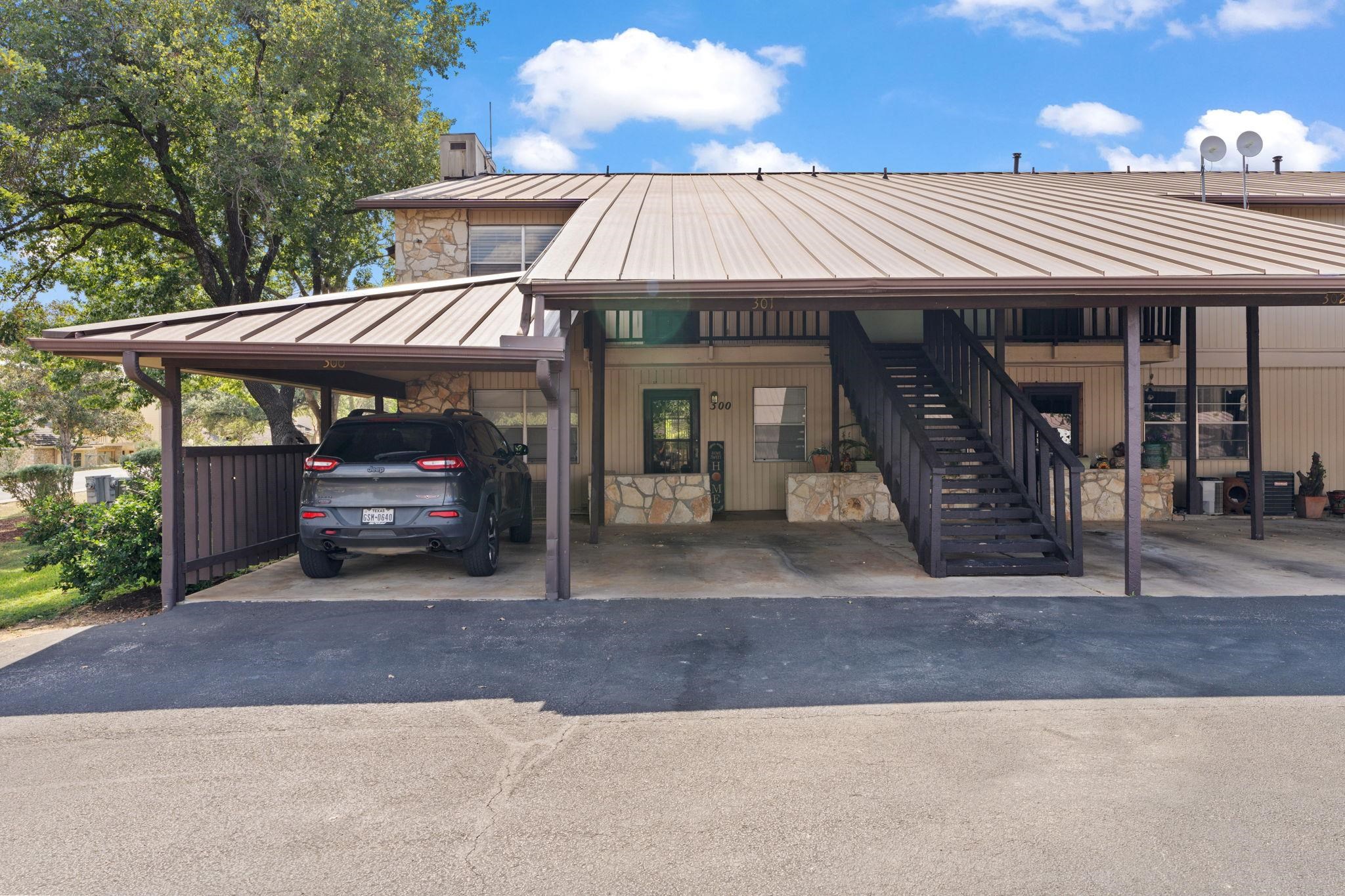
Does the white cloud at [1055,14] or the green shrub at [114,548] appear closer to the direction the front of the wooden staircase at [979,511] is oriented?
the green shrub

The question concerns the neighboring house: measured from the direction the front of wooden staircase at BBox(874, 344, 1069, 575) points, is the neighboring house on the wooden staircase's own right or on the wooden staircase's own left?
on the wooden staircase's own right

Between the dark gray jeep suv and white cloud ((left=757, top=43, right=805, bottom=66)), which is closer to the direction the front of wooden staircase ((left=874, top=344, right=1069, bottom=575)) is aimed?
the dark gray jeep suv

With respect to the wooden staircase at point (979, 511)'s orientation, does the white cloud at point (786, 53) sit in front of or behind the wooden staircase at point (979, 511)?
behind

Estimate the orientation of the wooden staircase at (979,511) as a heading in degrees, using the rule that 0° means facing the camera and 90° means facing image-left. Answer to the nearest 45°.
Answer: approximately 0°

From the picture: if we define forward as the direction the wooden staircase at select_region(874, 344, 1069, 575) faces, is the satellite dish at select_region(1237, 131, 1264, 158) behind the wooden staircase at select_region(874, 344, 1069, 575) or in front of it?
behind

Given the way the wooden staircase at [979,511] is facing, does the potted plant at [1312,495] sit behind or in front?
behind

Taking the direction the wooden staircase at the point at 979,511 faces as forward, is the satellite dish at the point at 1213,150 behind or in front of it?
behind

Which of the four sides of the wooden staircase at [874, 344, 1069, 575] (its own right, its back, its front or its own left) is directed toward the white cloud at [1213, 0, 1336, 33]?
back
